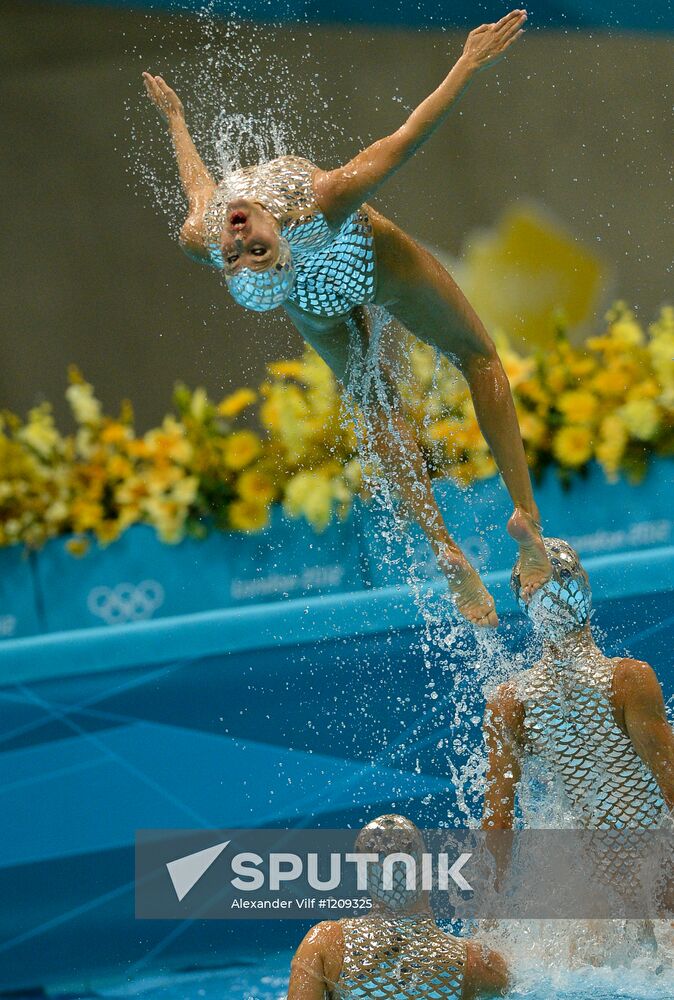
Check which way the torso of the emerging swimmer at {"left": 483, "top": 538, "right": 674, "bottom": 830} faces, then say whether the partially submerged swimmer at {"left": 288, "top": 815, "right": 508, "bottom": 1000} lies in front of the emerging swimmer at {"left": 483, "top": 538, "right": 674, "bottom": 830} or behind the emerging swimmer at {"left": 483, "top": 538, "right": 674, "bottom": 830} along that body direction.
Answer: behind

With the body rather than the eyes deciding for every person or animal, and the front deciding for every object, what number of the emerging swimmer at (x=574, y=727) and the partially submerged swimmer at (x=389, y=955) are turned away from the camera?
2

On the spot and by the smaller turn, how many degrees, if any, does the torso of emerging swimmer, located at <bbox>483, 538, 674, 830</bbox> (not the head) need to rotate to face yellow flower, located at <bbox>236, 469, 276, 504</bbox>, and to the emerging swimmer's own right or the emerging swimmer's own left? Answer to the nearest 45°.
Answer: approximately 45° to the emerging swimmer's own left

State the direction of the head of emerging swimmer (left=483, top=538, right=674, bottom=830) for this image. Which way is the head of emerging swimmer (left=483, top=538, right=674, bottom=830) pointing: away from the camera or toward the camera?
away from the camera

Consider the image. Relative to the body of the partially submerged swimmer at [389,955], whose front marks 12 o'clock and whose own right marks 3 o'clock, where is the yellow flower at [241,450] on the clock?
The yellow flower is roughly at 12 o'clock from the partially submerged swimmer.

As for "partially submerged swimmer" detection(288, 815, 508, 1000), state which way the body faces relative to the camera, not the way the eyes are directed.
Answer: away from the camera

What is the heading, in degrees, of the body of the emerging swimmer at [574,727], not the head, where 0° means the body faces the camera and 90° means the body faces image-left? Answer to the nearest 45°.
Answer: approximately 180°

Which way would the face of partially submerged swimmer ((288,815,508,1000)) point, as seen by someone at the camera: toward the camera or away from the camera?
away from the camera
